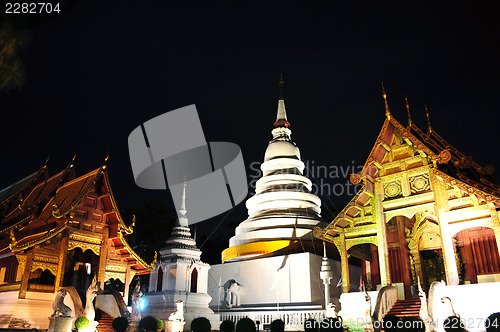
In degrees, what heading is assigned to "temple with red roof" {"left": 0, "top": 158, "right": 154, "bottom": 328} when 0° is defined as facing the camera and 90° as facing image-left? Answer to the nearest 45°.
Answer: approximately 315°

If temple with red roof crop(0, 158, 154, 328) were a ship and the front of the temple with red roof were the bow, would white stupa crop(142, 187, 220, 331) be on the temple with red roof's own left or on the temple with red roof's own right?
on the temple with red roof's own left
